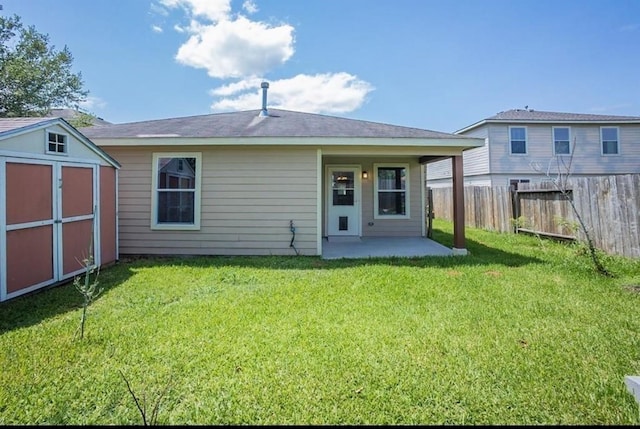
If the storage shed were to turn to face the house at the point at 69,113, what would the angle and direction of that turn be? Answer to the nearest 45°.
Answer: approximately 135° to its left

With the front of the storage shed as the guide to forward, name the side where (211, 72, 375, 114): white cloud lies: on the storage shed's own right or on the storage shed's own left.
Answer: on the storage shed's own left

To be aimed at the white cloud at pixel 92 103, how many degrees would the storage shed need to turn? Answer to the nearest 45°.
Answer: approximately 135° to its left

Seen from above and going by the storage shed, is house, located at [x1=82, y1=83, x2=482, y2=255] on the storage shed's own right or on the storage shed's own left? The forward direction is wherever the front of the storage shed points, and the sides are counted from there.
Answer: on the storage shed's own left

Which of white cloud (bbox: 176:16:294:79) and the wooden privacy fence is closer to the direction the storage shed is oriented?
the wooden privacy fence

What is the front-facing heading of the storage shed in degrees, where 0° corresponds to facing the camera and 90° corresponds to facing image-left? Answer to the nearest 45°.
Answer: approximately 315°

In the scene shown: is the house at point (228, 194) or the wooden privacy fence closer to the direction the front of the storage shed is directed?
the wooden privacy fence
